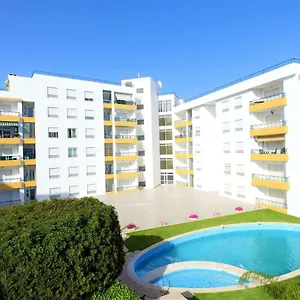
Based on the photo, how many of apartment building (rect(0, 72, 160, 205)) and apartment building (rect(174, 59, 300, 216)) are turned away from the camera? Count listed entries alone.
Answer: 0

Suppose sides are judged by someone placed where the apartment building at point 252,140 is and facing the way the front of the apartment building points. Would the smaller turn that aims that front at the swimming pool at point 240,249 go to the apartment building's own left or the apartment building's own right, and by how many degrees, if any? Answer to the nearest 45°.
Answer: approximately 45° to the apartment building's own left

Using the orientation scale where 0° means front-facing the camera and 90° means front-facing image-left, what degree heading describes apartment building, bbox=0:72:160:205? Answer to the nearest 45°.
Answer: approximately 315°

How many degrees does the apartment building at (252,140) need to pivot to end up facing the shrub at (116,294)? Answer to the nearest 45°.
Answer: approximately 45° to its left

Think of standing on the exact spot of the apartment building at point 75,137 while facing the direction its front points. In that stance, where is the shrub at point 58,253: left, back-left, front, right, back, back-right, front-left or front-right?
front-right

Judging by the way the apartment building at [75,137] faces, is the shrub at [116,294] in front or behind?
in front
